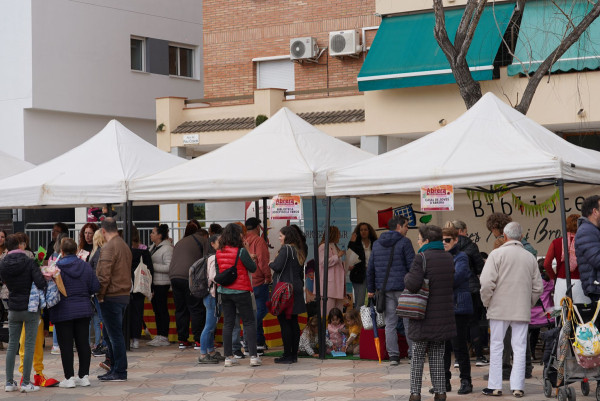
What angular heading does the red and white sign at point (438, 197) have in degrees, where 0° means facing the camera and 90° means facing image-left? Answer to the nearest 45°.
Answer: approximately 0°

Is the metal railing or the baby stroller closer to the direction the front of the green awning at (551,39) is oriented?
the baby stroller

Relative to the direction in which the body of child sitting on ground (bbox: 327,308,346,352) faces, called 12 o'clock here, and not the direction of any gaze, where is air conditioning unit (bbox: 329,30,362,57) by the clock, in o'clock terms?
The air conditioning unit is roughly at 6 o'clock from the child sitting on ground.

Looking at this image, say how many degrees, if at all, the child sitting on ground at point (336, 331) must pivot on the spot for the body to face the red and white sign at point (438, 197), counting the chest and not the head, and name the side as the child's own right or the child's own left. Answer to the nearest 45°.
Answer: approximately 45° to the child's own left
